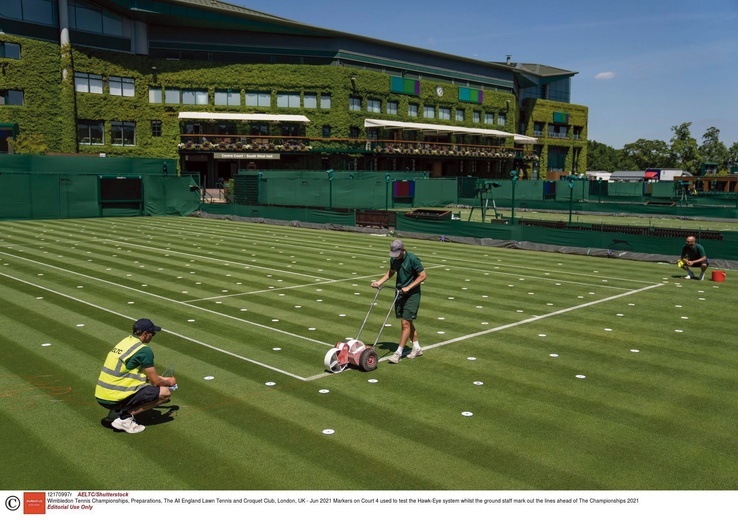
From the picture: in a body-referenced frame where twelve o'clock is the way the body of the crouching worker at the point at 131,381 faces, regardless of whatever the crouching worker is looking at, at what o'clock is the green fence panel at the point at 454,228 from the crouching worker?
The green fence panel is roughly at 10 o'clock from the crouching worker.

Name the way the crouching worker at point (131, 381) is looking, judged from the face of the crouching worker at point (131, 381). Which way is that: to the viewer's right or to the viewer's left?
to the viewer's right

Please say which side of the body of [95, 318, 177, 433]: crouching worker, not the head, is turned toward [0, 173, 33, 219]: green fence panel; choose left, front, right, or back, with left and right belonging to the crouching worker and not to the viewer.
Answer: left

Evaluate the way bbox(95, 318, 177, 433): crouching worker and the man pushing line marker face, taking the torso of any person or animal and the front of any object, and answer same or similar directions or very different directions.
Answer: very different directions

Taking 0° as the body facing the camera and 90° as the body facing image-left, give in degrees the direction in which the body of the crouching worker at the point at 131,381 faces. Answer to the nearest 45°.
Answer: approximately 270°

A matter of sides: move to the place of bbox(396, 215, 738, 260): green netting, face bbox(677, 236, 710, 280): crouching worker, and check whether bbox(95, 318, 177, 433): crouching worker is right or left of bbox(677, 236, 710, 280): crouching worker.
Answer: right

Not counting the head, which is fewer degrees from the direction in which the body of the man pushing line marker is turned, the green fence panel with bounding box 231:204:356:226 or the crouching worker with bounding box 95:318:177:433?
the crouching worker

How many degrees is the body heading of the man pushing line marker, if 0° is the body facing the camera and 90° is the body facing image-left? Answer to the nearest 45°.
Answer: approximately 45°

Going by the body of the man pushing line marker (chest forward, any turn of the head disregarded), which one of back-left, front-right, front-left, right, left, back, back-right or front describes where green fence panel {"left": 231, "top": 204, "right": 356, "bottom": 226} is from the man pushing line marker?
back-right

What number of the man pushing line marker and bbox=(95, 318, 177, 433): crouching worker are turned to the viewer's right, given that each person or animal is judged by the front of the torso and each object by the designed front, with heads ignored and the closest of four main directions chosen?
1
